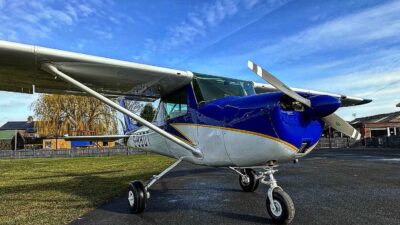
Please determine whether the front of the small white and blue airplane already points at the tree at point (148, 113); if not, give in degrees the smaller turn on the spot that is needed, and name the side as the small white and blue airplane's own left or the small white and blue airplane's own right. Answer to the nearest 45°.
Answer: approximately 135° to the small white and blue airplane's own left

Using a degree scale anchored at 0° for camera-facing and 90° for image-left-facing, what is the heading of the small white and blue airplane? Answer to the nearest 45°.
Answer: approximately 315°

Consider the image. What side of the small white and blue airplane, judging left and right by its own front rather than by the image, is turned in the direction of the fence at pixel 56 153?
back
